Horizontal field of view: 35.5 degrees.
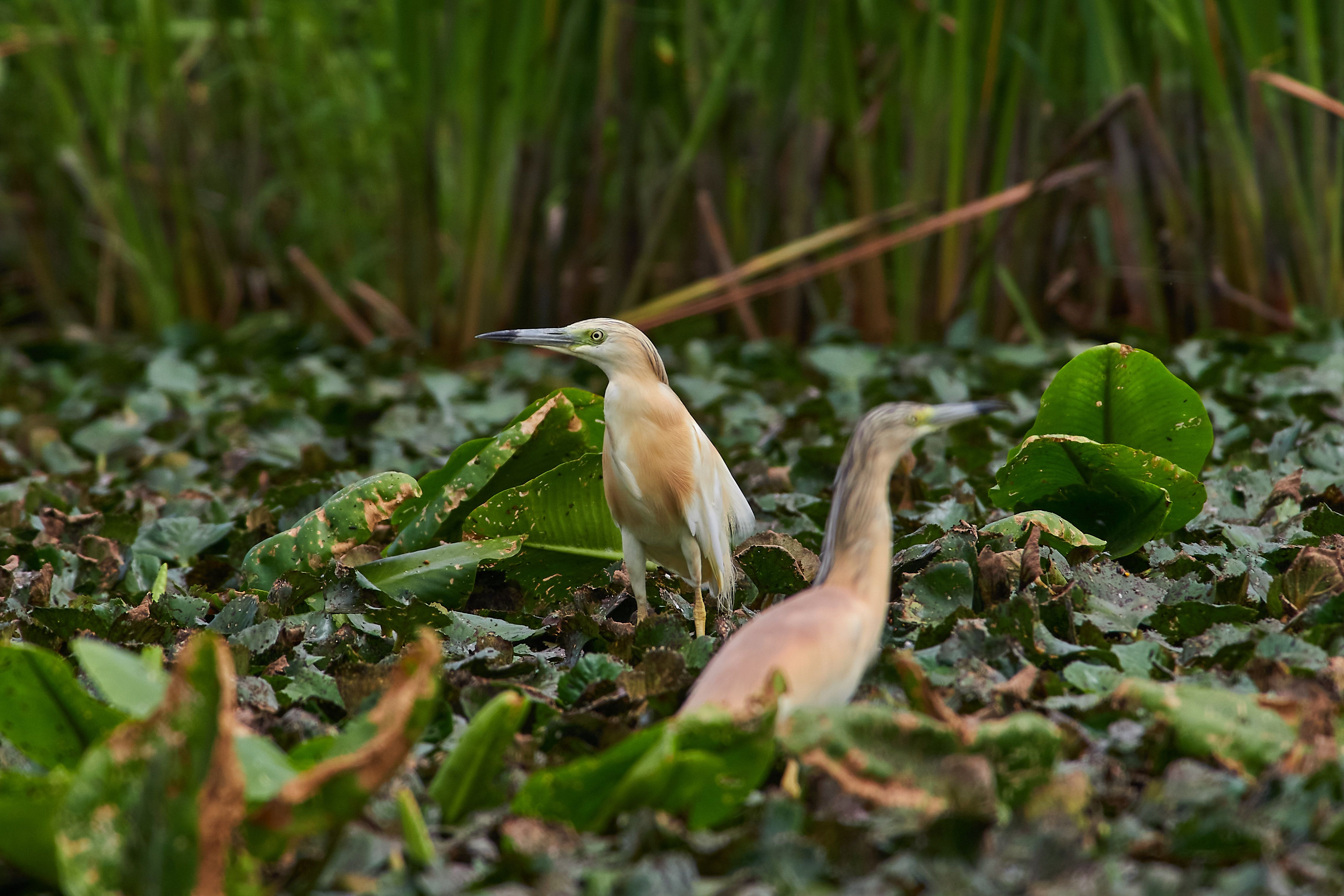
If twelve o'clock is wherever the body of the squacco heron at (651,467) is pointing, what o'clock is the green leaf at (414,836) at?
The green leaf is roughly at 11 o'clock from the squacco heron.

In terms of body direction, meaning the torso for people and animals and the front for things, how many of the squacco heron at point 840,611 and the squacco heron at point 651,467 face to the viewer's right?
1

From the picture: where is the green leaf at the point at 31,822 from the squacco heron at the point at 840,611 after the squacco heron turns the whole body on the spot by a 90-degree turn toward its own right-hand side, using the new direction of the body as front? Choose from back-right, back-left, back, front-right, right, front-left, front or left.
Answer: front-right

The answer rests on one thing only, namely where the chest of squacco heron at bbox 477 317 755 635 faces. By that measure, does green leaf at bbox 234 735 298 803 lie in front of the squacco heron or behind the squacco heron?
in front

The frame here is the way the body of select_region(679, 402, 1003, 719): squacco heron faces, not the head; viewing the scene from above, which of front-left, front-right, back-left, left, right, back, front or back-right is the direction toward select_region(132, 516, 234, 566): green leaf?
back-left

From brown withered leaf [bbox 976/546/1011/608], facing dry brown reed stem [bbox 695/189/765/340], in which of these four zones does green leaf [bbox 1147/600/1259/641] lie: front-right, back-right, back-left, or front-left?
back-right

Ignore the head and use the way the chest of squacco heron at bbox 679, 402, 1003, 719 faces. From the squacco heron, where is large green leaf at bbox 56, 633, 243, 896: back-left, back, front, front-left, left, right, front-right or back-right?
back-right

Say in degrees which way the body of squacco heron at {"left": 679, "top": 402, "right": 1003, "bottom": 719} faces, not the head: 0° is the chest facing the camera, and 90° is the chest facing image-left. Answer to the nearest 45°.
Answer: approximately 270°

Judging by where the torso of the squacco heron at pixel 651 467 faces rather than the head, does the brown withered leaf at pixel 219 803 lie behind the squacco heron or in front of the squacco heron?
in front

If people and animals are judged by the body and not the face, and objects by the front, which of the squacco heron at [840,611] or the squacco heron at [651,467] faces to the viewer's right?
the squacco heron at [840,611]

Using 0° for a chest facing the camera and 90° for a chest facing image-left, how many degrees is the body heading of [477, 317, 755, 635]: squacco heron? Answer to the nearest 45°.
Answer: approximately 45°
